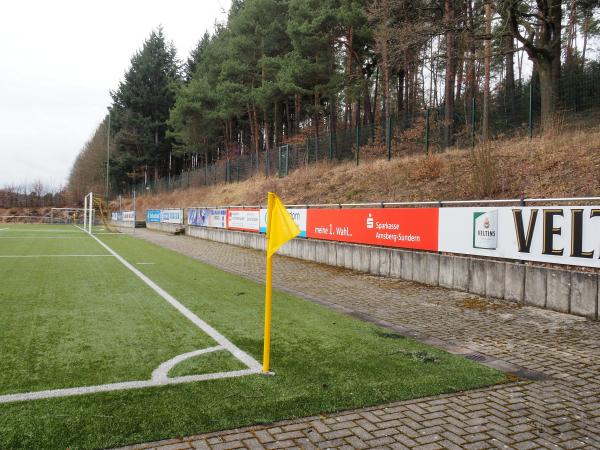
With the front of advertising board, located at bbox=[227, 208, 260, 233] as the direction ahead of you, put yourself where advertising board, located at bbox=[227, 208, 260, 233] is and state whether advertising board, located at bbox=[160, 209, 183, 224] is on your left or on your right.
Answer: on your right

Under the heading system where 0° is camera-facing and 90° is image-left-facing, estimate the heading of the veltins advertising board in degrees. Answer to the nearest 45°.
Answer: approximately 45°

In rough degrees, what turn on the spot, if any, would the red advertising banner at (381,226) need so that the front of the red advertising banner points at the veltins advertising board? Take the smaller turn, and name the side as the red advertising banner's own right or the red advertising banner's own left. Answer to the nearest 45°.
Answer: approximately 90° to the red advertising banner's own left

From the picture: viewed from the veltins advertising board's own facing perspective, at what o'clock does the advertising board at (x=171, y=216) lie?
The advertising board is roughly at 3 o'clock from the veltins advertising board.

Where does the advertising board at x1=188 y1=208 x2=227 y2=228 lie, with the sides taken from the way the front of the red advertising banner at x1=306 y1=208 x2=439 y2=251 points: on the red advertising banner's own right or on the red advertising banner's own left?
on the red advertising banner's own right

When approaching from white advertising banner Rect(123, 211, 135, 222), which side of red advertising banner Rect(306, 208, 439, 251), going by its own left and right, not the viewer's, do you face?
right

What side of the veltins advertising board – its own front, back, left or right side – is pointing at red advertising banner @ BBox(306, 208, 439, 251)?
right

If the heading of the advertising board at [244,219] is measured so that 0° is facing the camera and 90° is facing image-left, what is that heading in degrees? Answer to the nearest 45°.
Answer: approximately 45°

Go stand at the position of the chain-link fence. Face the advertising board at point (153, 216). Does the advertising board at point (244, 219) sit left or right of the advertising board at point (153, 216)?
left
